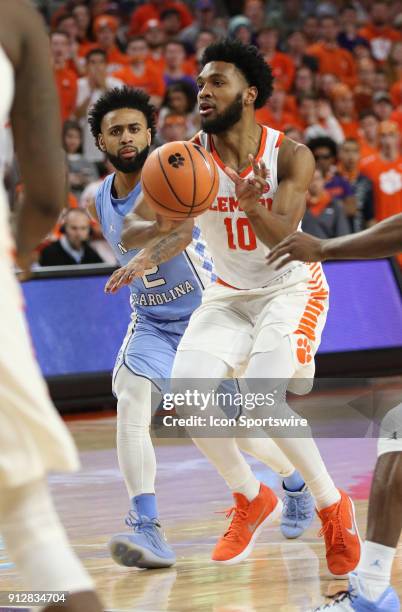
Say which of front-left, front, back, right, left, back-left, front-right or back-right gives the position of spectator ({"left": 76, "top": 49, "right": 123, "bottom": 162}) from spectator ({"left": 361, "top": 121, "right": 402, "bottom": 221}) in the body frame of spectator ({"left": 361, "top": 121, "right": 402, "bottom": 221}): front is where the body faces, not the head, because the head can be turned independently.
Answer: right

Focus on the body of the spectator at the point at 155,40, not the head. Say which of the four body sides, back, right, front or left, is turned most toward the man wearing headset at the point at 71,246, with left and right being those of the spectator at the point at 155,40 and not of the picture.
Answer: front

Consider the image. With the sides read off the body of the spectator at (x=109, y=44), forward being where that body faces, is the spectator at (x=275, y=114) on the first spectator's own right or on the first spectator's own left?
on the first spectator's own left

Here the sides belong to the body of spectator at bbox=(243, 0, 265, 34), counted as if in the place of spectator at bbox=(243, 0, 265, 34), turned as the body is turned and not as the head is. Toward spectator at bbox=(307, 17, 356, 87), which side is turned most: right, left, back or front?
left

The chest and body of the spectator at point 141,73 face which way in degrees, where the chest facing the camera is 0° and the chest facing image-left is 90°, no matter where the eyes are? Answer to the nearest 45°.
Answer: approximately 0°

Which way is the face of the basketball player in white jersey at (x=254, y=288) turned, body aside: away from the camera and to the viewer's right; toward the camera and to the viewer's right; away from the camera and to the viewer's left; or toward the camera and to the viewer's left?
toward the camera and to the viewer's left

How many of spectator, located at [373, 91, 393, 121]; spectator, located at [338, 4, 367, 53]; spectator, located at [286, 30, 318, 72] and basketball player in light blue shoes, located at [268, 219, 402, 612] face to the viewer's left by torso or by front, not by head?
1

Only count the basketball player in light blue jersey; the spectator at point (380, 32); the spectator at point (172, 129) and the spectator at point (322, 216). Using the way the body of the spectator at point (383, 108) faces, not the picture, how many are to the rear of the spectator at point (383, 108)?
1
